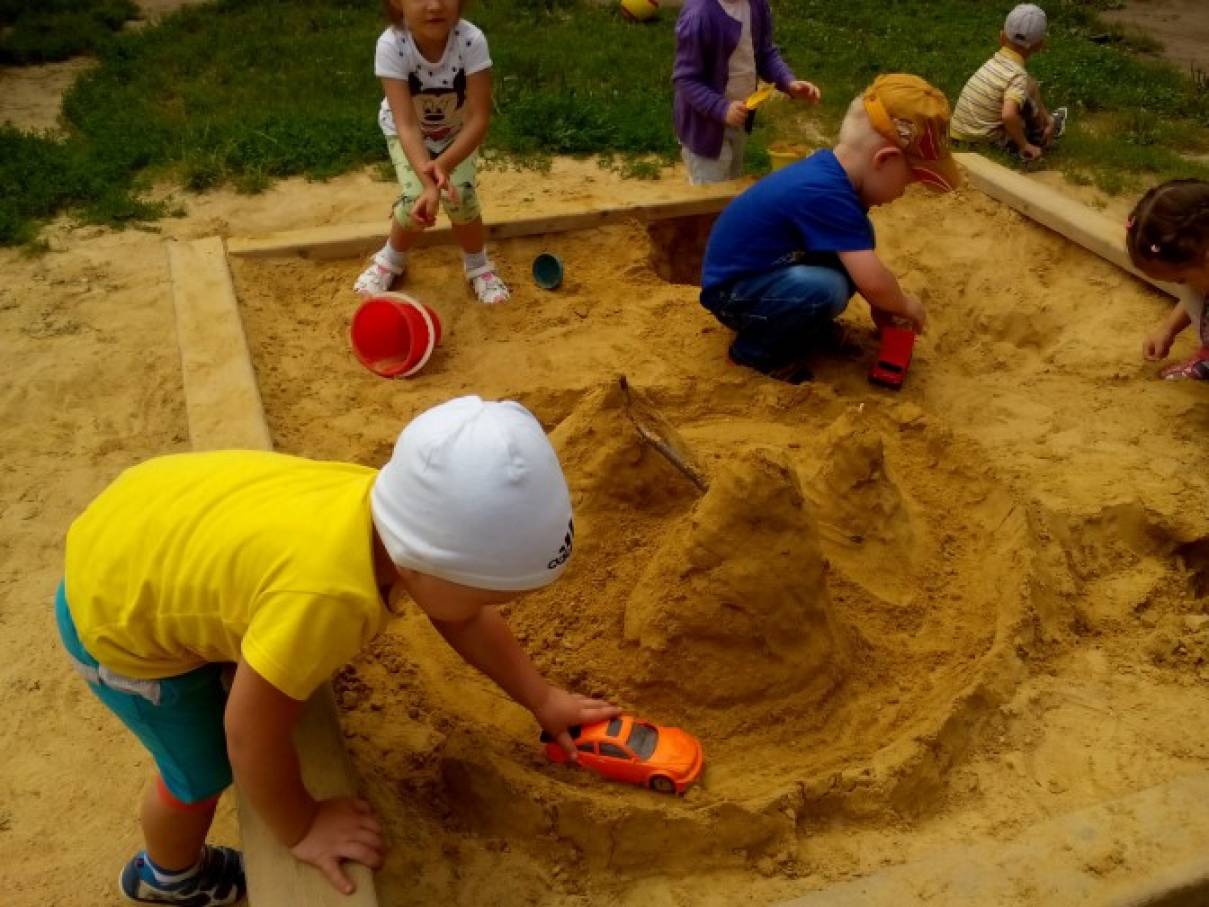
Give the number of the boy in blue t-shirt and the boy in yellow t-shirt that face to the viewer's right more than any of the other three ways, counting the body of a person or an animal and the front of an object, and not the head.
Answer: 2

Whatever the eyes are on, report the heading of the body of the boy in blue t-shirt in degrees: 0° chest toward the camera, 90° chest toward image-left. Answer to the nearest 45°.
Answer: approximately 270°

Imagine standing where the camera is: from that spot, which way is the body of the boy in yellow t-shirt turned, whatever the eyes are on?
to the viewer's right

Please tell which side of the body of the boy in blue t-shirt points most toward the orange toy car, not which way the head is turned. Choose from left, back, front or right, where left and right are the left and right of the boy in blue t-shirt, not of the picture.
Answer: right

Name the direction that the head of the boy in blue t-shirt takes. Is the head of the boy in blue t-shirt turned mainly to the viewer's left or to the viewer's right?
to the viewer's right

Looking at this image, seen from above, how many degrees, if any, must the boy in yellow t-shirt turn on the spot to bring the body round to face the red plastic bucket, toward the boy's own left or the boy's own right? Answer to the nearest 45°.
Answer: approximately 90° to the boy's own left

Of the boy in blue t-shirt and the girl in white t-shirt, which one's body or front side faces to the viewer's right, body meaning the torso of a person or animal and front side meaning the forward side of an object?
the boy in blue t-shirt

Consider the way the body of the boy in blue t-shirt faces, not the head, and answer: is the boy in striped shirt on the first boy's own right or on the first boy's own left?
on the first boy's own left

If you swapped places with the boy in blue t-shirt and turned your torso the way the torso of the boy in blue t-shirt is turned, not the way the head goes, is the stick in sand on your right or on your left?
on your right
